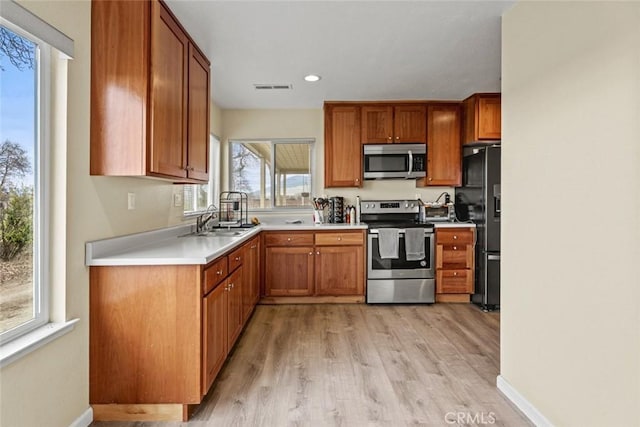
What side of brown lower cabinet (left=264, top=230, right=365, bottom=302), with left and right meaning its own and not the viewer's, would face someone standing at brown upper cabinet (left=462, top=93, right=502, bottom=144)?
left

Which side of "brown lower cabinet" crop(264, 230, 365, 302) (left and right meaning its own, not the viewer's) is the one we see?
front

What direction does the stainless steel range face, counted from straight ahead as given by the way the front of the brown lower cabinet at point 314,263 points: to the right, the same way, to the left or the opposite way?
the same way

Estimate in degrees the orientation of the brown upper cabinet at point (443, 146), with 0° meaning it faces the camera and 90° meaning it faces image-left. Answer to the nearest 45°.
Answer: approximately 0°

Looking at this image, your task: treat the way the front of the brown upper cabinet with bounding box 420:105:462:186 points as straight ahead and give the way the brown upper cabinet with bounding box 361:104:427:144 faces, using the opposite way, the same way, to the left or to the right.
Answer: the same way

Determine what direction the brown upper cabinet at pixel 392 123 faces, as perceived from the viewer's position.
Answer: facing the viewer

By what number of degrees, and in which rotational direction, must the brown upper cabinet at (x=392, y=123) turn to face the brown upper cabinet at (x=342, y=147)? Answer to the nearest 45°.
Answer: approximately 90° to its right

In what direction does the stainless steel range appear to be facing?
toward the camera

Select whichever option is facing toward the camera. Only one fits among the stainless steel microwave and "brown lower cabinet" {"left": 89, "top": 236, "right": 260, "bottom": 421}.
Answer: the stainless steel microwave

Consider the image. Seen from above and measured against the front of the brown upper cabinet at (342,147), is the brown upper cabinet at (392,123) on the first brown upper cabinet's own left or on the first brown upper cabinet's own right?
on the first brown upper cabinet's own left

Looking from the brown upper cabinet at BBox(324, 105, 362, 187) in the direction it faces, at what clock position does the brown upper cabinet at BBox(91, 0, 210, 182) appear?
the brown upper cabinet at BBox(91, 0, 210, 182) is roughly at 1 o'clock from the brown upper cabinet at BBox(324, 105, 362, 187).

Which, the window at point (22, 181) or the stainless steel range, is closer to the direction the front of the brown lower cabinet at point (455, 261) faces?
the window

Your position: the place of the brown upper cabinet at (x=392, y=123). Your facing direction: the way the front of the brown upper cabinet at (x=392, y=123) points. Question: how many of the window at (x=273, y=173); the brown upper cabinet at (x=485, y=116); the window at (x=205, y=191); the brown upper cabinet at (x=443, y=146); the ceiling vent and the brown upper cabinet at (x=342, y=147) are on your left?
2

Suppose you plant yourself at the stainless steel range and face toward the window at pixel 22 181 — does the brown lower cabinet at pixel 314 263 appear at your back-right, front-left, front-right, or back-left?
front-right

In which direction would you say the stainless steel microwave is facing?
toward the camera

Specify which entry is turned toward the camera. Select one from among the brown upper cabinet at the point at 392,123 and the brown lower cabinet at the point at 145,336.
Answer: the brown upper cabinet

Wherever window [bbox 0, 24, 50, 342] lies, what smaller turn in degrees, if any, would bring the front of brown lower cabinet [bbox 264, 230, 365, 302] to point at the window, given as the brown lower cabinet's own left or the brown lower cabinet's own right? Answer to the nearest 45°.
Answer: approximately 45° to the brown lower cabinet's own right
